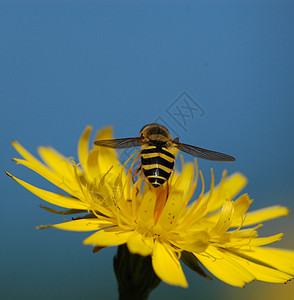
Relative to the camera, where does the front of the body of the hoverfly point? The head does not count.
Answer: away from the camera
